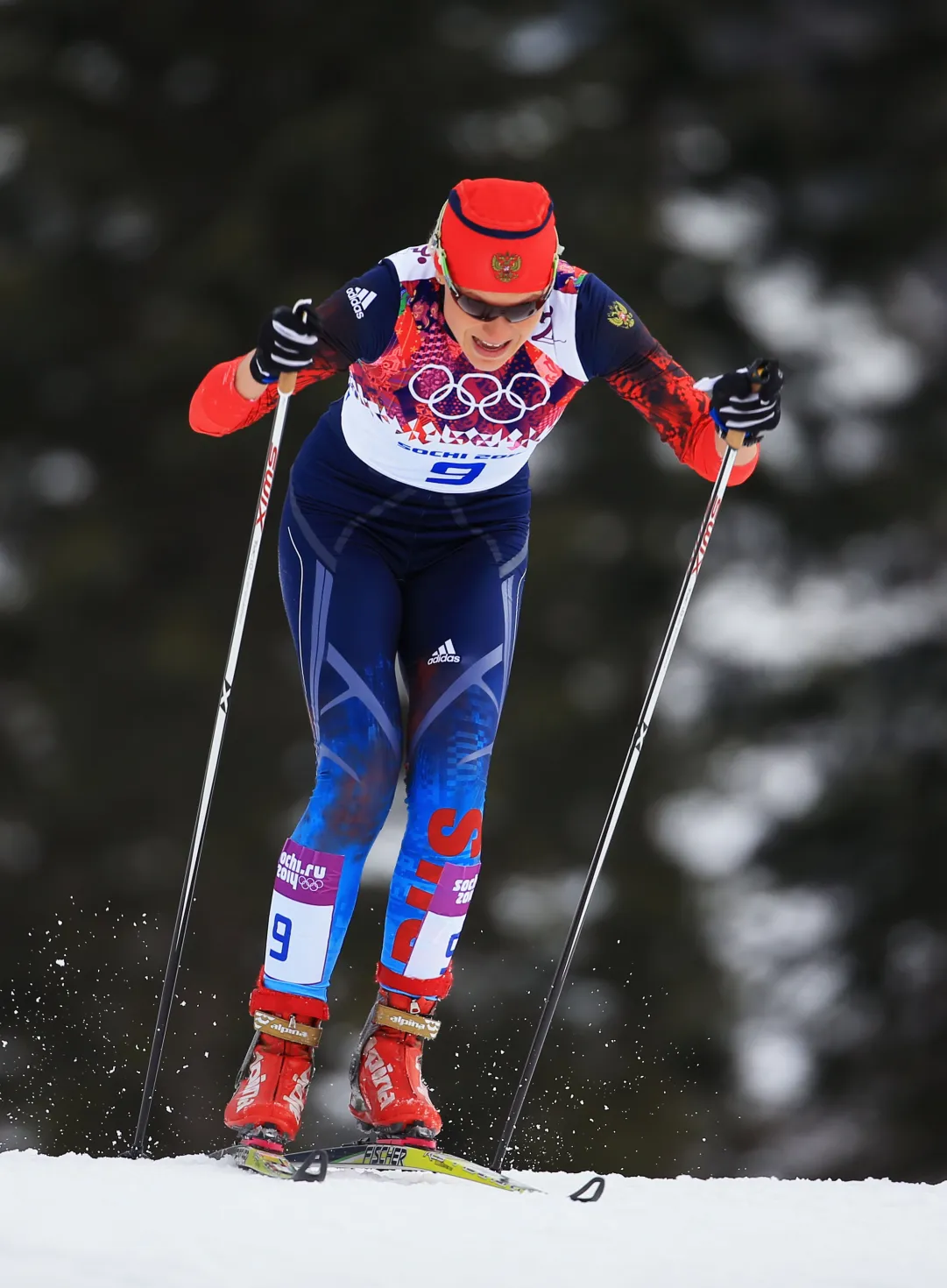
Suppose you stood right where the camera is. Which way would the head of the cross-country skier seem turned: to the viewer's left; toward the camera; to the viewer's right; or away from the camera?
toward the camera

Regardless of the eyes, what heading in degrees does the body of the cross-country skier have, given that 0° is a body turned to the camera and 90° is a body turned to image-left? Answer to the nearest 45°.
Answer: approximately 0°
